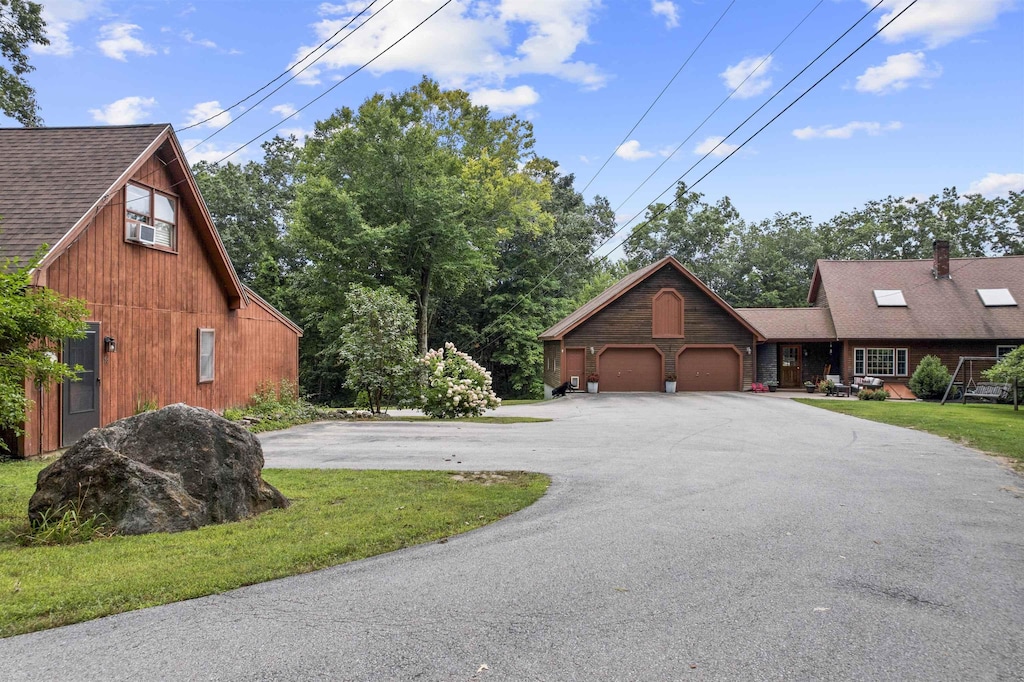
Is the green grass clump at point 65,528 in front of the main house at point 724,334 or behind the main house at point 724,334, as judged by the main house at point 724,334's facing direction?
in front

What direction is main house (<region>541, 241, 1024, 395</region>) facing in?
toward the camera

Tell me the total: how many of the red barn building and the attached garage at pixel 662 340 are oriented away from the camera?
0

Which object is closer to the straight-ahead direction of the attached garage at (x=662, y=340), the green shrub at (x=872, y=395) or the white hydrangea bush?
the white hydrangea bush

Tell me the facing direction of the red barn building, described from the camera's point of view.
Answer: facing the viewer and to the right of the viewer

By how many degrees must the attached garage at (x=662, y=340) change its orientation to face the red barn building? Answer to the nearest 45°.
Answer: approximately 45° to its right

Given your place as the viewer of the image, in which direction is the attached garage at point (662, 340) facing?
facing the viewer

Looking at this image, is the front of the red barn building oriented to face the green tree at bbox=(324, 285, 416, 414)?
no

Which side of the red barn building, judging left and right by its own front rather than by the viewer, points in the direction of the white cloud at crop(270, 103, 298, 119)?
left

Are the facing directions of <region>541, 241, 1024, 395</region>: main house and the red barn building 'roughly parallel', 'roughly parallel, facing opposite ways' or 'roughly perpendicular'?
roughly perpendicular
